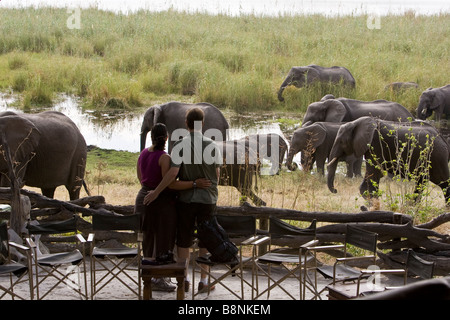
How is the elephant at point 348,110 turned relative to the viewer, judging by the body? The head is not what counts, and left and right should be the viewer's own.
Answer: facing to the left of the viewer

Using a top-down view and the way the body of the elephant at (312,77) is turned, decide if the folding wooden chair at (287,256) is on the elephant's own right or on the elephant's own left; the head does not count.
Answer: on the elephant's own left

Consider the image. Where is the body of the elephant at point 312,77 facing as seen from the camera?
to the viewer's left

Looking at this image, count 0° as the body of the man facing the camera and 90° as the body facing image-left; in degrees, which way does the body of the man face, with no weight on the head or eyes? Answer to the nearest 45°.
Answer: approximately 180°

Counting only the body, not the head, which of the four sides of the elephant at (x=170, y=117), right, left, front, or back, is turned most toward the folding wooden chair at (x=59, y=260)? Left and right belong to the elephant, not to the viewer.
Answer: left

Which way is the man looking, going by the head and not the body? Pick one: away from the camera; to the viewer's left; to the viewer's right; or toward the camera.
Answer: away from the camera

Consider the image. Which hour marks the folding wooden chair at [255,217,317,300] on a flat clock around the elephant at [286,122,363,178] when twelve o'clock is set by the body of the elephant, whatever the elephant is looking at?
The folding wooden chair is roughly at 9 o'clock from the elephant.

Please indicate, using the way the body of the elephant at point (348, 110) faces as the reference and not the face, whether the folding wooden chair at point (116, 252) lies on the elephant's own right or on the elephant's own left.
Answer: on the elephant's own left

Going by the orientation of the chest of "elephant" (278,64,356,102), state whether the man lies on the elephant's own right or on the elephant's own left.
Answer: on the elephant's own left
